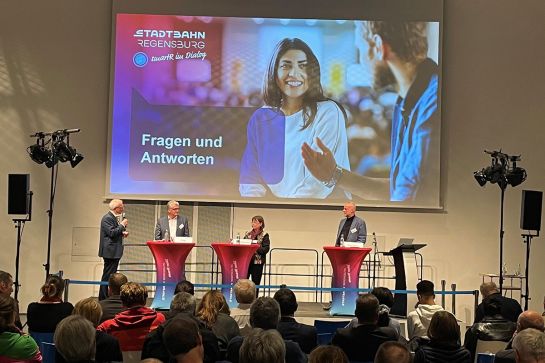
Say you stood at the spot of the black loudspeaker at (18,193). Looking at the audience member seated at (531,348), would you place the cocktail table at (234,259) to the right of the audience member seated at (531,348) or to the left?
left

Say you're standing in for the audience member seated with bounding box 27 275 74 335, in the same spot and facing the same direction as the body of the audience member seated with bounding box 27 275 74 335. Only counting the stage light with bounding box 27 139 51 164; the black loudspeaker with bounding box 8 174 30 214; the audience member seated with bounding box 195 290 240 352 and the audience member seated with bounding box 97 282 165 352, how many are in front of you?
2

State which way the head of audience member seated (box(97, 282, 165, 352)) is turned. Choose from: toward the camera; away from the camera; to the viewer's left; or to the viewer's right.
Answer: away from the camera

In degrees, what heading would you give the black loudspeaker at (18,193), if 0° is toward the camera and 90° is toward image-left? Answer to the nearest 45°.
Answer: approximately 0°

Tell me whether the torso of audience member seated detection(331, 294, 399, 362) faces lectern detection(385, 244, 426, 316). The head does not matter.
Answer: yes

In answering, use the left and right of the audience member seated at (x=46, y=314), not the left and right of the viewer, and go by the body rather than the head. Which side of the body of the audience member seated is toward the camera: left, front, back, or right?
back

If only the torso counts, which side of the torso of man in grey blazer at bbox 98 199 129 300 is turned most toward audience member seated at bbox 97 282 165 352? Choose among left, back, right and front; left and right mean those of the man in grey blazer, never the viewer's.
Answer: right

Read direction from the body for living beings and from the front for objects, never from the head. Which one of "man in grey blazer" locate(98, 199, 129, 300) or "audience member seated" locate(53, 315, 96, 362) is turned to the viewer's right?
the man in grey blazer

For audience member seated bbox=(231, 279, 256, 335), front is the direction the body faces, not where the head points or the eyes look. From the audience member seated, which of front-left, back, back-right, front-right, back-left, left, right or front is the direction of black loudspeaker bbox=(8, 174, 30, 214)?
front-left

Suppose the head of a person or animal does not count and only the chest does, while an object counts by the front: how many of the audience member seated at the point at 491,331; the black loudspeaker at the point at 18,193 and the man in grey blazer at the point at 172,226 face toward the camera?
2

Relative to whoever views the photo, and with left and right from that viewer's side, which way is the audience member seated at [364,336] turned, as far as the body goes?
facing away from the viewer

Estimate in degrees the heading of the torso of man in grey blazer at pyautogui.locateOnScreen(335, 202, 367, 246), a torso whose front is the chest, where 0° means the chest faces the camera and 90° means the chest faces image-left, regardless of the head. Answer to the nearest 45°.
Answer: approximately 45°

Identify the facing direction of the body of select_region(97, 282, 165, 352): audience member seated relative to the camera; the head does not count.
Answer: away from the camera

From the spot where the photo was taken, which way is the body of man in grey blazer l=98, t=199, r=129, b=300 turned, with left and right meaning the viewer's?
facing to the right of the viewer
